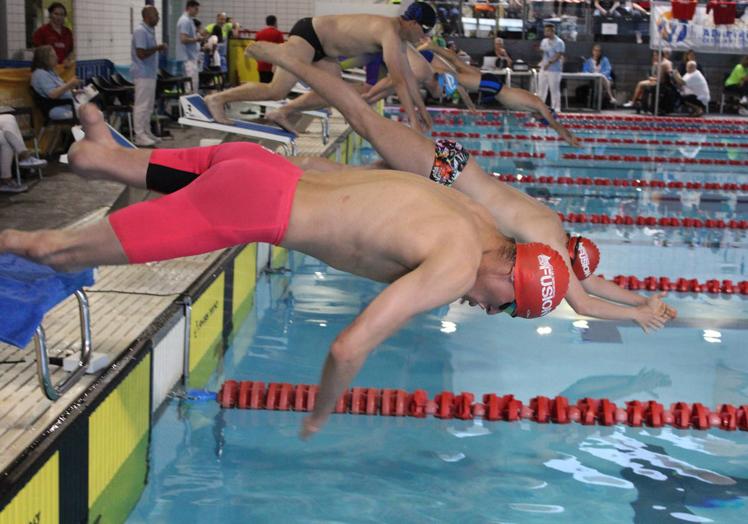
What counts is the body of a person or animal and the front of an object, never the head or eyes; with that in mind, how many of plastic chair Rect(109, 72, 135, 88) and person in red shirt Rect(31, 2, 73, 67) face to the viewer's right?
1

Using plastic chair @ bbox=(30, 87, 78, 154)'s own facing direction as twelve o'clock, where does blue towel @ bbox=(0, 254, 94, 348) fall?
The blue towel is roughly at 3 o'clock from the plastic chair.

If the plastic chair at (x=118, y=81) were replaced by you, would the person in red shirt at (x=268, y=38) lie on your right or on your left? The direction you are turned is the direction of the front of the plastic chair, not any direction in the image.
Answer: on your left

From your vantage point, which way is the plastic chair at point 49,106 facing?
to the viewer's right

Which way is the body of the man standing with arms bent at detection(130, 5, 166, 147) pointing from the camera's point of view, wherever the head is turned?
to the viewer's right

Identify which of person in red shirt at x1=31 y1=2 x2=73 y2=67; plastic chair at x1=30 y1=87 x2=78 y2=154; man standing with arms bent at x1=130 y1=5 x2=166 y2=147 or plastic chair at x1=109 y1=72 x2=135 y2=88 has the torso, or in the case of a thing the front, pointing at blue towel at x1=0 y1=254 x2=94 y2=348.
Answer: the person in red shirt

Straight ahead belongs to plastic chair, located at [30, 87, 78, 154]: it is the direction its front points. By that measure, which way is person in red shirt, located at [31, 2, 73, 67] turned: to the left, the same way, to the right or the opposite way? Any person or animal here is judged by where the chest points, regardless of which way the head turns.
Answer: to the right

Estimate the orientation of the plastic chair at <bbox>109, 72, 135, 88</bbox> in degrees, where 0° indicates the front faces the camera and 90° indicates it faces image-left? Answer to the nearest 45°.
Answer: approximately 270°

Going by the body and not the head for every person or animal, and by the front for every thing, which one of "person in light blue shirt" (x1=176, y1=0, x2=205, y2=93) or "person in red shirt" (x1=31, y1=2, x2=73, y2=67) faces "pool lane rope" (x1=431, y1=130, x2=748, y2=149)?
the person in light blue shirt

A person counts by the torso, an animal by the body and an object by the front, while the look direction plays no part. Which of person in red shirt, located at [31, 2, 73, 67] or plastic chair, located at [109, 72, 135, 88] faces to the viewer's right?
the plastic chair

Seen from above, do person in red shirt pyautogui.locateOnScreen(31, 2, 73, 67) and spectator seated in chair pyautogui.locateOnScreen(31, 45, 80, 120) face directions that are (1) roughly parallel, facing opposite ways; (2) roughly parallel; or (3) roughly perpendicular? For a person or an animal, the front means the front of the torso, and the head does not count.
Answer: roughly perpendicular
